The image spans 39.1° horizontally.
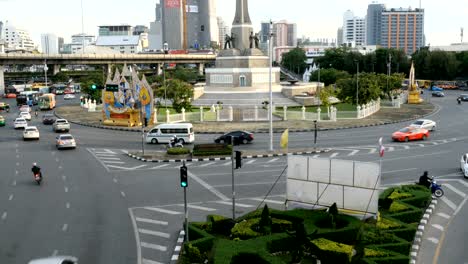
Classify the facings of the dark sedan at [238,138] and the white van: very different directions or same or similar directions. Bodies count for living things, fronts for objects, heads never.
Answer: same or similar directions

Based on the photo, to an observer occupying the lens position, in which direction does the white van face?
facing to the left of the viewer

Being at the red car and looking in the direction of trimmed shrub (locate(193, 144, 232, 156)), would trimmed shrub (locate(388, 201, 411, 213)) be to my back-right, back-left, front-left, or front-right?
front-left

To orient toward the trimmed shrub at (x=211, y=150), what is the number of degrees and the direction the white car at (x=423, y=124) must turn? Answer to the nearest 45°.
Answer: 0° — it already faces it

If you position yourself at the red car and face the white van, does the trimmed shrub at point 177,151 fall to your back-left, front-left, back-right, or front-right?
front-left

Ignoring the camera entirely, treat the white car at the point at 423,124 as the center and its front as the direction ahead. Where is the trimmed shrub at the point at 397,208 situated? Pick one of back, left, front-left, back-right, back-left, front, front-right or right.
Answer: front-left

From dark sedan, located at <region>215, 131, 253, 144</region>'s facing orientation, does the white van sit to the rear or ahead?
ahead

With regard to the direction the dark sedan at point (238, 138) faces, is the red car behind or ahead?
behind

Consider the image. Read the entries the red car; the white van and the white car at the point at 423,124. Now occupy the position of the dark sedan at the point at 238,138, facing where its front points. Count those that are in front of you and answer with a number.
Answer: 1

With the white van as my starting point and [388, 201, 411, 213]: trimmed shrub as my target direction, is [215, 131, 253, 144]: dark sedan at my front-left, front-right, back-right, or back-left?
front-left

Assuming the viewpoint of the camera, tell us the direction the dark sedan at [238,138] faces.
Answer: facing to the left of the viewer

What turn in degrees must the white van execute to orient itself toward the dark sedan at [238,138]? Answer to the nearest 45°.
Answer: approximately 180°

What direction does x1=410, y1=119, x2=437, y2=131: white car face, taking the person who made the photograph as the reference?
facing the viewer and to the left of the viewer

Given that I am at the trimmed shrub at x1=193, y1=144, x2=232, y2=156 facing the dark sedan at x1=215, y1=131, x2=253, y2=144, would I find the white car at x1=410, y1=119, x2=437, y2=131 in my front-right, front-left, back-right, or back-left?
front-right

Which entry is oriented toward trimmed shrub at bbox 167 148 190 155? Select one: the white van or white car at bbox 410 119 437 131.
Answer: the white car

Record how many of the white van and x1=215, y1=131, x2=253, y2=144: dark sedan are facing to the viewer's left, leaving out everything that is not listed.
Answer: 2

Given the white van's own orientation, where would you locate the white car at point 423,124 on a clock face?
The white car is roughly at 6 o'clock from the white van.

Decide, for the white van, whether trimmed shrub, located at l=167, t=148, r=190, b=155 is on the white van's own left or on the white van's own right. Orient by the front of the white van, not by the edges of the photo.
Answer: on the white van's own left

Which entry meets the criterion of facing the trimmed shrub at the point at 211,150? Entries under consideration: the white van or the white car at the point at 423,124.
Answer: the white car
